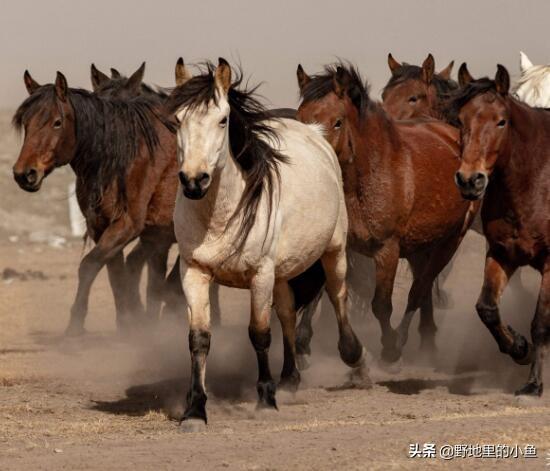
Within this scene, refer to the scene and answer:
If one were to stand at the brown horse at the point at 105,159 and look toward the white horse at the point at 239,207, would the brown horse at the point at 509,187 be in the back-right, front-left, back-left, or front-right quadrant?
front-left

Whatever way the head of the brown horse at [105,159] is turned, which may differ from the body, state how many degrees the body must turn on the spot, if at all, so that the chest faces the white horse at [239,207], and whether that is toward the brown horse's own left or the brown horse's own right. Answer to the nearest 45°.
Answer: approximately 45° to the brown horse's own left

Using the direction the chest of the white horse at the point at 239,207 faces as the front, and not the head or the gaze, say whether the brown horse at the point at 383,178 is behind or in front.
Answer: behind

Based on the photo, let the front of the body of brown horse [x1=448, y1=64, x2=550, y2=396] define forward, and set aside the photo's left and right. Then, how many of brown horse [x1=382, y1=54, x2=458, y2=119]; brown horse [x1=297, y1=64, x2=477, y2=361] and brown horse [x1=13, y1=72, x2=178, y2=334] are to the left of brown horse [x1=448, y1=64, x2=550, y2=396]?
0

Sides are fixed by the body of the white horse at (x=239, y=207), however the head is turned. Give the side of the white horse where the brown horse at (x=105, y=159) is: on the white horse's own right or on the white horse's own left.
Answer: on the white horse's own right

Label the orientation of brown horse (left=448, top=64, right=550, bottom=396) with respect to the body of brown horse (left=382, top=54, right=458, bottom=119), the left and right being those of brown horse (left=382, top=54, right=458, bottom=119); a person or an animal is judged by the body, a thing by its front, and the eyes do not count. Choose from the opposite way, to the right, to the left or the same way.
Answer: the same way

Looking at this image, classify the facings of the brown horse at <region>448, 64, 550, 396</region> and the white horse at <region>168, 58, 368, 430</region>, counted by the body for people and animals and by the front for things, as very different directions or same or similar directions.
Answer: same or similar directions

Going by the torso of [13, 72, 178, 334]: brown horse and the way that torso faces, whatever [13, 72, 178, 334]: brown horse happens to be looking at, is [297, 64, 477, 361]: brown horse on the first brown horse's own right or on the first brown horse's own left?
on the first brown horse's own left

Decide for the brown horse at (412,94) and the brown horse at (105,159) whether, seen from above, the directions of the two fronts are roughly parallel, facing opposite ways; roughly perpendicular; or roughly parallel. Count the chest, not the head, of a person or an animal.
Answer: roughly parallel

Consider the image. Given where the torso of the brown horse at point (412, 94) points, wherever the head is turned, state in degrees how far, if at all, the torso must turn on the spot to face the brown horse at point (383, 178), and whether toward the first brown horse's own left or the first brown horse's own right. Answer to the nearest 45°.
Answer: approximately 45° to the first brown horse's own left

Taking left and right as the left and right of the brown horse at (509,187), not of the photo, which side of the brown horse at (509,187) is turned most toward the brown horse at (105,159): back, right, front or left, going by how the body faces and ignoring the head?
right

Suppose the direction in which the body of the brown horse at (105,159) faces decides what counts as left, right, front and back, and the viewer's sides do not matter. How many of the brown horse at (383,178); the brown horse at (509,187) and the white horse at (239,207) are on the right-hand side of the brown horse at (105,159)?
0

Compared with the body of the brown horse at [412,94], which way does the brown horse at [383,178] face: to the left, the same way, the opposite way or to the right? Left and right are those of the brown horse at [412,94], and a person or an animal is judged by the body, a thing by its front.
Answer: the same way

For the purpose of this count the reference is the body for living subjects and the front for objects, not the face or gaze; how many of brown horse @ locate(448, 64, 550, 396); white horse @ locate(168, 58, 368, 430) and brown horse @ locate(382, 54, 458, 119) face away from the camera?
0

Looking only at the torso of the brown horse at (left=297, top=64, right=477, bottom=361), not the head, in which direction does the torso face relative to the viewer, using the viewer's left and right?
facing the viewer and to the left of the viewer

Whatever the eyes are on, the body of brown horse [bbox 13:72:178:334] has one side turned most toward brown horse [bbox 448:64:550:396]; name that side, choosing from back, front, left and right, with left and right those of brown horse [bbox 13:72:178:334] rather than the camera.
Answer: left

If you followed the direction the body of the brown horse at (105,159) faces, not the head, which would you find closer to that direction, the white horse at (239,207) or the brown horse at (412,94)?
the white horse

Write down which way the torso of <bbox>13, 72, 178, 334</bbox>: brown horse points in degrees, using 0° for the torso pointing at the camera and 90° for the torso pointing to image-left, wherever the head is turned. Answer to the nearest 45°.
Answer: approximately 45°

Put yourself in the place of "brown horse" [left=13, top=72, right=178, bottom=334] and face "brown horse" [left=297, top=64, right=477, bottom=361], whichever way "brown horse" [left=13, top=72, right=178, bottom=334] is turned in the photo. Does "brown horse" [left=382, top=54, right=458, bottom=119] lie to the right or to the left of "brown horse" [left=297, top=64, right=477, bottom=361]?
left
